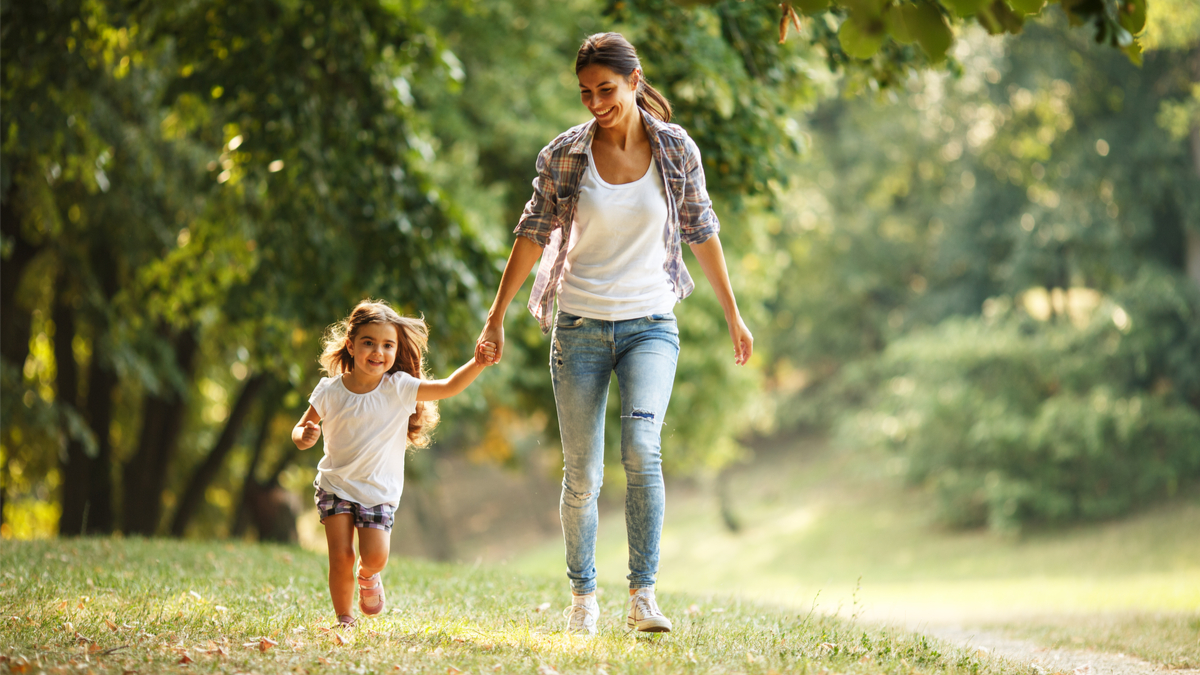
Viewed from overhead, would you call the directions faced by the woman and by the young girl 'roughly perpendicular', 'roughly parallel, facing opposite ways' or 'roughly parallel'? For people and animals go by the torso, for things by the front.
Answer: roughly parallel

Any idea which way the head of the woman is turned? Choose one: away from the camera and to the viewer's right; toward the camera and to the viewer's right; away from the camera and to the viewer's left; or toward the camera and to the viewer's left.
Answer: toward the camera and to the viewer's left

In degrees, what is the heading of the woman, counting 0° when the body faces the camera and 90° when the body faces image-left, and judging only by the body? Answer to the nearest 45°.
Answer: approximately 0°

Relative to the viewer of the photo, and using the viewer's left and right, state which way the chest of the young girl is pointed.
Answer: facing the viewer

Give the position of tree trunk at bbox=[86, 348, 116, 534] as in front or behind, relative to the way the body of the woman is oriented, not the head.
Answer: behind

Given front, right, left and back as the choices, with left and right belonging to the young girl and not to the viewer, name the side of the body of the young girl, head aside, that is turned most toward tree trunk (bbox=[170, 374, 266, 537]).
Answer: back

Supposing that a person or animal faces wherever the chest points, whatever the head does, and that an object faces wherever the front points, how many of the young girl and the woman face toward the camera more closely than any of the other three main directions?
2

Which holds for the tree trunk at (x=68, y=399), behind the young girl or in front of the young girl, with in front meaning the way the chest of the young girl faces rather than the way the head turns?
behind

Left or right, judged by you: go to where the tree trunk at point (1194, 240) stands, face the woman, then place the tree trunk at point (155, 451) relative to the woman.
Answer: right
